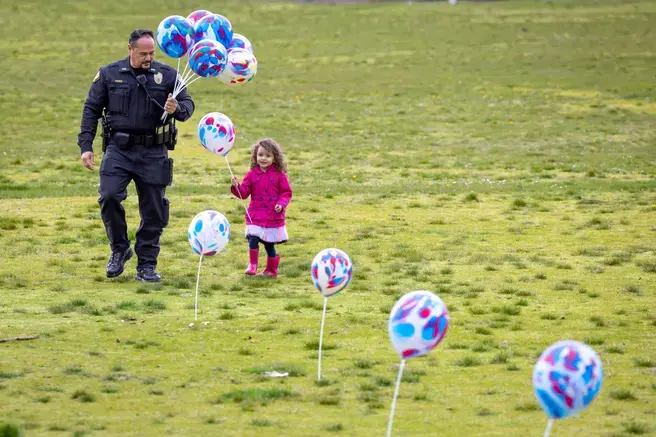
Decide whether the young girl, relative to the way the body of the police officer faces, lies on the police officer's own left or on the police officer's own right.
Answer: on the police officer's own left

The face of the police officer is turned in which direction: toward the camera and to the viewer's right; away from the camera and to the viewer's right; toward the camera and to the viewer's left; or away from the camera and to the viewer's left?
toward the camera and to the viewer's right

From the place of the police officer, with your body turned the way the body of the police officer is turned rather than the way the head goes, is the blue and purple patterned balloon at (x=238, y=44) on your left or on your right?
on your left

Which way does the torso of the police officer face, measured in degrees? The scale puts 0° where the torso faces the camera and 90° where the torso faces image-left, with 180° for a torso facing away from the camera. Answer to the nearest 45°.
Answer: approximately 0°
